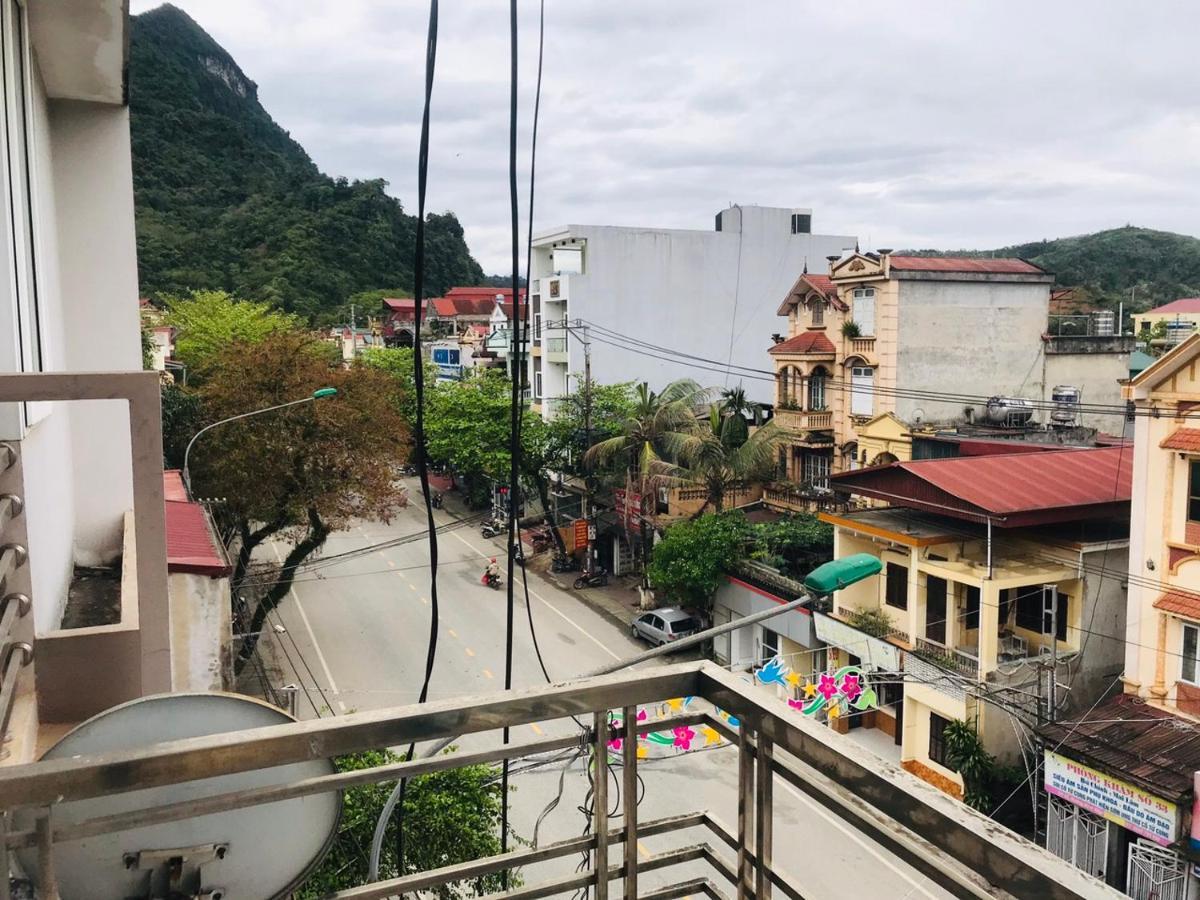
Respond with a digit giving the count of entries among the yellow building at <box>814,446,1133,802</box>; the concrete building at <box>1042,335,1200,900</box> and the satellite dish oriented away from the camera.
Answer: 1

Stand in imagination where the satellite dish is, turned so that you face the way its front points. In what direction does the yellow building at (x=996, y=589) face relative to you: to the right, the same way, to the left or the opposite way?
to the left

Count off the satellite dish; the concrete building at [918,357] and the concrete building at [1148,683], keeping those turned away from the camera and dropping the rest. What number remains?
1

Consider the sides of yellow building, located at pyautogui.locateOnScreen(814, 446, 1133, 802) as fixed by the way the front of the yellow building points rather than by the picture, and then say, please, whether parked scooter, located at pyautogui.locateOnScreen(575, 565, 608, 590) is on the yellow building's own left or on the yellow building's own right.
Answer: on the yellow building's own right

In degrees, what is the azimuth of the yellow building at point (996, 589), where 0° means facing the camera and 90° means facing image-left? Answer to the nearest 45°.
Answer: approximately 45°

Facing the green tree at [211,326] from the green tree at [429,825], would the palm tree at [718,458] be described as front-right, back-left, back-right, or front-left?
front-right

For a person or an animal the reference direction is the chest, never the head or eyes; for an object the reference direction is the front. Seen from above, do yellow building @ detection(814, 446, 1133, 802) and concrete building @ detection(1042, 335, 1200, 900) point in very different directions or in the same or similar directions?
same or similar directions

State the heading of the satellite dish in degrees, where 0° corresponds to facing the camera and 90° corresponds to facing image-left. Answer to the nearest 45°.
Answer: approximately 180°

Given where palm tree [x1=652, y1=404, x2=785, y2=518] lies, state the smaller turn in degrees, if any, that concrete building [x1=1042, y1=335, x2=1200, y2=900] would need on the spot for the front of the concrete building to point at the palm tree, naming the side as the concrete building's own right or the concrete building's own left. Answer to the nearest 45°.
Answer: approximately 90° to the concrete building's own right

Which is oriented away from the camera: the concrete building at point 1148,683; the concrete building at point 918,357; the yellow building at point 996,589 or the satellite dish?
the satellite dish

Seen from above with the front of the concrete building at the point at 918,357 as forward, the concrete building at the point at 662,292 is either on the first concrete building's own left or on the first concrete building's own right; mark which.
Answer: on the first concrete building's own right

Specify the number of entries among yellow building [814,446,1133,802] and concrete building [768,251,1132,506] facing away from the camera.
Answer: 0

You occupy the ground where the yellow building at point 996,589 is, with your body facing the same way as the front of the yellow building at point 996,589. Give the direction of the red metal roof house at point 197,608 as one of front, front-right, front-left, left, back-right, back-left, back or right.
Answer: front

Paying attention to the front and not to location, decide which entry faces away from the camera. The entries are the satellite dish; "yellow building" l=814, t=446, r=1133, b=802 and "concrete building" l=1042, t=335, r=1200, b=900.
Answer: the satellite dish

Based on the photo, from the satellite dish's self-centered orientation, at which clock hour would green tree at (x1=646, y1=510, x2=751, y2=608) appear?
The green tree is roughly at 1 o'clock from the satellite dish.

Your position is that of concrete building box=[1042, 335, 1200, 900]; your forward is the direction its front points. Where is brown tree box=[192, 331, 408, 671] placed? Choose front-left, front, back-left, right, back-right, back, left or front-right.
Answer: front-right

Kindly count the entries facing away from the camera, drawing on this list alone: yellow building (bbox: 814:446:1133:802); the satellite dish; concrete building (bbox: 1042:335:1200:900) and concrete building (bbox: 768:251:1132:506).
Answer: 1

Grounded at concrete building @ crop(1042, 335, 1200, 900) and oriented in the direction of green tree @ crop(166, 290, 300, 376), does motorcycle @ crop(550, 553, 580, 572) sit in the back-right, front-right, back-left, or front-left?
front-right
